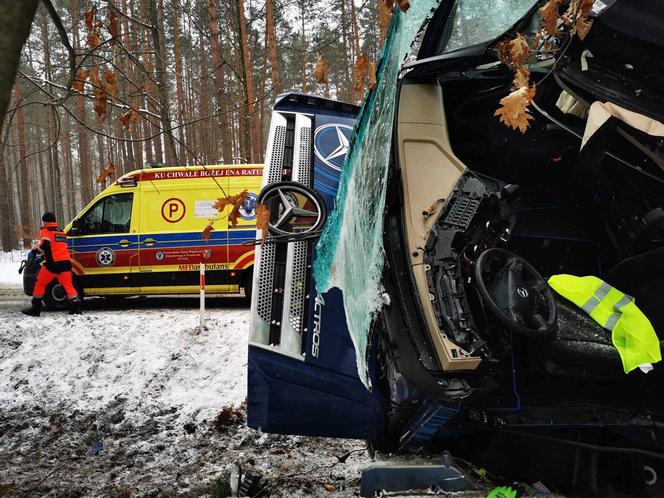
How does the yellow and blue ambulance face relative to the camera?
to the viewer's left

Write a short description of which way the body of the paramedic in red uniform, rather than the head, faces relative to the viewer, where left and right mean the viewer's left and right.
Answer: facing away from the viewer and to the left of the viewer

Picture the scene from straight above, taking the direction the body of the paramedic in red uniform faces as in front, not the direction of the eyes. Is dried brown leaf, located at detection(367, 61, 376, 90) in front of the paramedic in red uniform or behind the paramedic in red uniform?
behind

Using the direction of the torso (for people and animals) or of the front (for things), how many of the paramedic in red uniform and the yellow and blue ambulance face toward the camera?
0

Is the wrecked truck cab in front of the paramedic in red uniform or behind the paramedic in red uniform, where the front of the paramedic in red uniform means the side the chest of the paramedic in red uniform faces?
behind

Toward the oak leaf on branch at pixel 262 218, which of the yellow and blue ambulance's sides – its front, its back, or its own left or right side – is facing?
left
